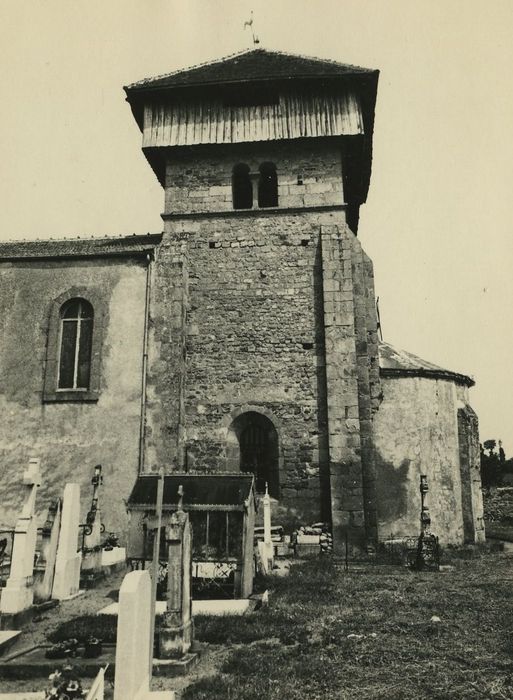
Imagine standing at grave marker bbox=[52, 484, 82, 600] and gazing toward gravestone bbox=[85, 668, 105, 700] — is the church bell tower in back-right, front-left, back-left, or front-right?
back-left

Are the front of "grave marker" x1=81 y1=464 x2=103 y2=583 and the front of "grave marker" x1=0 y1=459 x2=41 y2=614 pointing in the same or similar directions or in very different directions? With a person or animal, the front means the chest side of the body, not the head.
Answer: same or similar directions

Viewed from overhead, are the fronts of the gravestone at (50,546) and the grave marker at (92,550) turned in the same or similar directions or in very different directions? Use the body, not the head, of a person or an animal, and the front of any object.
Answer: same or similar directions
